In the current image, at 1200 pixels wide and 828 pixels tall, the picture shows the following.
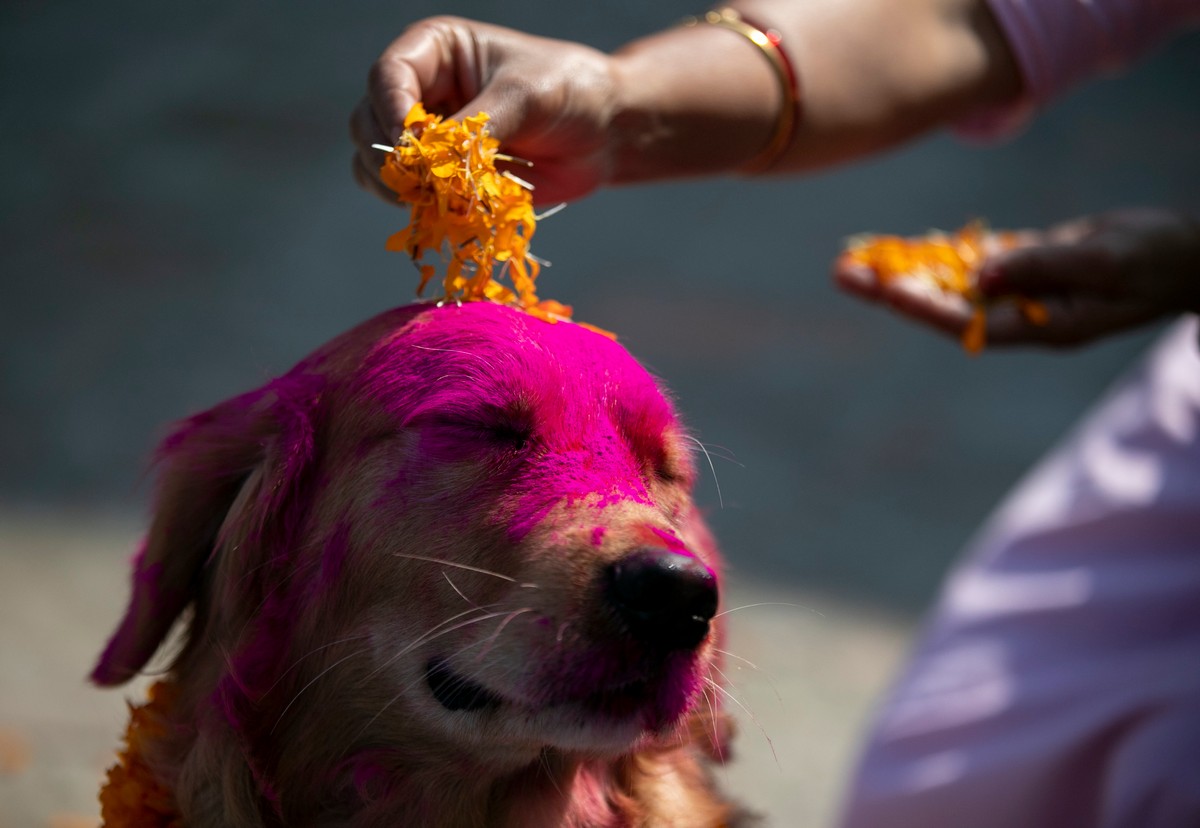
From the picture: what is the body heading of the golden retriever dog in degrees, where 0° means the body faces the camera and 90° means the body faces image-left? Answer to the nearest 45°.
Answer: approximately 315°
